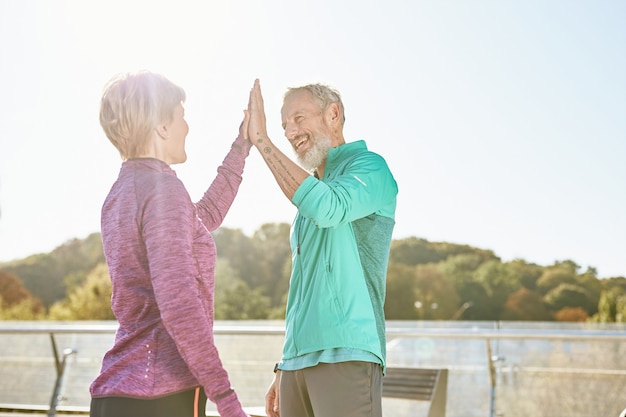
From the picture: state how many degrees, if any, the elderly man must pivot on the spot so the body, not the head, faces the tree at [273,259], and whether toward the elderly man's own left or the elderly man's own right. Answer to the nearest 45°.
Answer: approximately 135° to the elderly man's own right

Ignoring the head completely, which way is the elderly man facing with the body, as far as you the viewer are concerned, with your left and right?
facing the viewer and to the left of the viewer

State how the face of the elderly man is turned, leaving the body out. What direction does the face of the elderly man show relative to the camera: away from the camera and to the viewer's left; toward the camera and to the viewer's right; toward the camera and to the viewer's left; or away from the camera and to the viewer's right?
toward the camera and to the viewer's left

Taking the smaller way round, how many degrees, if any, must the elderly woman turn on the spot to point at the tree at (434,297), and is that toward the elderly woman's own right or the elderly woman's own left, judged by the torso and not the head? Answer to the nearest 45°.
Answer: approximately 45° to the elderly woman's own left

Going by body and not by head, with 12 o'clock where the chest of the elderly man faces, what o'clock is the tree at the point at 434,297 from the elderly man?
The tree is roughly at 5 o'clock from the elderly man.

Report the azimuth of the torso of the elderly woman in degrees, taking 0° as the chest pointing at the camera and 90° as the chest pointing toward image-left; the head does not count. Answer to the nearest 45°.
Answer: approximately 225°

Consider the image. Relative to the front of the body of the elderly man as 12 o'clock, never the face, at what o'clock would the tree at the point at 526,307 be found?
The tree is roughly at 5 o'clock from the elderly man.

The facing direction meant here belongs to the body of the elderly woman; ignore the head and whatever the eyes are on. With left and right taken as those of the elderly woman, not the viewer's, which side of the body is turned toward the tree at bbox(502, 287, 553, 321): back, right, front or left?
front

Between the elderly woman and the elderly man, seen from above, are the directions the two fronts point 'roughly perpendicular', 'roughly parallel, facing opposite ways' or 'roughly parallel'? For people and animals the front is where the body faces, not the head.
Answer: roughly parallel, facing opposite ways

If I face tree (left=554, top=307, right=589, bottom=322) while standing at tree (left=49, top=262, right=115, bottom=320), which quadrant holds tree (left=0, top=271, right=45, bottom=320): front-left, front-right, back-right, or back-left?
back-left

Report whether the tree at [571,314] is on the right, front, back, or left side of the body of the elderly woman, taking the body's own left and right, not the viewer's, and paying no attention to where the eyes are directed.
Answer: front

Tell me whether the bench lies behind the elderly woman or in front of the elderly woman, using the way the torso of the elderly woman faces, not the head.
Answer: in front

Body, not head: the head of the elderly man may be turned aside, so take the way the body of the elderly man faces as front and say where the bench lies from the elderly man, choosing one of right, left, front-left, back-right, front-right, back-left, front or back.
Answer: back-right
